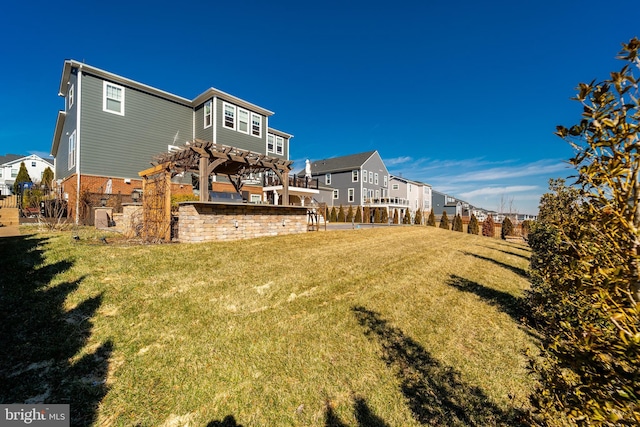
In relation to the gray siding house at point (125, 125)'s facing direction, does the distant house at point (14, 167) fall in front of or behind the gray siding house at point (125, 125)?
in front

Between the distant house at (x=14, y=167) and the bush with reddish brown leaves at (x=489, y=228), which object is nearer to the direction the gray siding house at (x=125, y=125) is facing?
the distant house

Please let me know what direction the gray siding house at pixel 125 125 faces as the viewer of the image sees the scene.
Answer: facing away from the viewer and to the left of the viewer

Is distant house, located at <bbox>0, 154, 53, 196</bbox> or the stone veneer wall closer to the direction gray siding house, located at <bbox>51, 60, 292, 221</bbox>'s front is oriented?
the distant house

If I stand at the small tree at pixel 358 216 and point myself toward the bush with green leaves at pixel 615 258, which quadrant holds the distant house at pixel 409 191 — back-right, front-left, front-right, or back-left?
back-left

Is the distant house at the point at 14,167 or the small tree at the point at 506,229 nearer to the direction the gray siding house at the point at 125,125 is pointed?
the distant house

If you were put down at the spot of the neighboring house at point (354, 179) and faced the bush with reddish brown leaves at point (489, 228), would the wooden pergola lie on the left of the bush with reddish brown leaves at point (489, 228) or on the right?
right

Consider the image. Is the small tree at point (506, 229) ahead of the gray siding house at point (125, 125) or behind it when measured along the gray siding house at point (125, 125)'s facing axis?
behind

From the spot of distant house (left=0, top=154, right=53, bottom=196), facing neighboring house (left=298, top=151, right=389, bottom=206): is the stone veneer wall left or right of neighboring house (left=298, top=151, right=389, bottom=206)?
right

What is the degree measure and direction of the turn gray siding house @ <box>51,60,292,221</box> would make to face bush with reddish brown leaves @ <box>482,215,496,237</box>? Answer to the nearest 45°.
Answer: approximately 135° to its right

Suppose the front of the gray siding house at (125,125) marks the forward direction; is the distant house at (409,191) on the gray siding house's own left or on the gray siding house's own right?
on the gray siding house's own right
